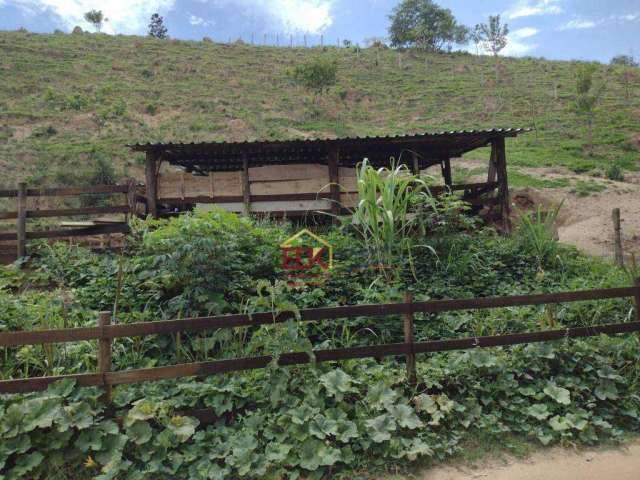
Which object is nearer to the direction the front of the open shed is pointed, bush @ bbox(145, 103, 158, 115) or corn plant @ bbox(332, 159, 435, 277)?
the corn plant

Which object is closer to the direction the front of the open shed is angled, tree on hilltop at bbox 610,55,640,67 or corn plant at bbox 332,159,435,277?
the corn plant

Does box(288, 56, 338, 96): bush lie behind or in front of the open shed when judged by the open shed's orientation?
behind

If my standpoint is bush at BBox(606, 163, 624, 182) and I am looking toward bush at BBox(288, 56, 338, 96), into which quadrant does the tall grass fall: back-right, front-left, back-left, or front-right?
back-left

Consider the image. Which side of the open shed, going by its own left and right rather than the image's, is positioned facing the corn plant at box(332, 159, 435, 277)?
front

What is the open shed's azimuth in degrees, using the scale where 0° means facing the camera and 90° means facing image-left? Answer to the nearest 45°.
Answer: approximately 0°

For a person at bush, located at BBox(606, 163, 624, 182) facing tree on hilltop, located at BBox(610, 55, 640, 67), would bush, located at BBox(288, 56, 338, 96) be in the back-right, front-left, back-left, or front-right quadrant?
front-left

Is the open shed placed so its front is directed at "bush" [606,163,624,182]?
no

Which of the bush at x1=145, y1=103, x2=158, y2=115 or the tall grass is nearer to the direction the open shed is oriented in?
the tall grass

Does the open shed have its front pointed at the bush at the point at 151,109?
no

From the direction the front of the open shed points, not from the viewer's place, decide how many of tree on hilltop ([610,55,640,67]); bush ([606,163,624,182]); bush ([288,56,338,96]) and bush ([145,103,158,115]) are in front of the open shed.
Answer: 0

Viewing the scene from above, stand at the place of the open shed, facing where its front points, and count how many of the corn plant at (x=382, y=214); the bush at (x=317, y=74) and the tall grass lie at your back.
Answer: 1
